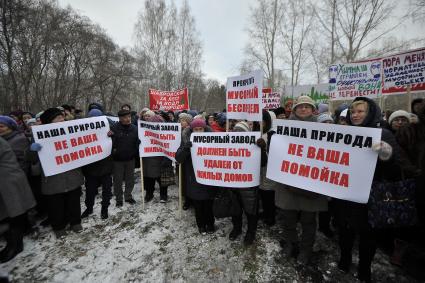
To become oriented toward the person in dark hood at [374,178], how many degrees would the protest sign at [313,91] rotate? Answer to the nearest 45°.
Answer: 0° — it already faces them

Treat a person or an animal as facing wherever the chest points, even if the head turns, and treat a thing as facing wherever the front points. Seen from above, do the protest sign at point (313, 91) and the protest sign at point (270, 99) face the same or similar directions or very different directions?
same or similar directions

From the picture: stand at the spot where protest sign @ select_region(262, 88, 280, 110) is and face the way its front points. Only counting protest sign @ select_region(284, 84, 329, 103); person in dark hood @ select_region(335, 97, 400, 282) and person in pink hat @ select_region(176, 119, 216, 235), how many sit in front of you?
2

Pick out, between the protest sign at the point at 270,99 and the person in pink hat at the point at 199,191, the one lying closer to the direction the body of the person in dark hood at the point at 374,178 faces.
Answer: the person in pink hat

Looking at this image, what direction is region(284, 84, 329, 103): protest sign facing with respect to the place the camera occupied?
facing the viewer

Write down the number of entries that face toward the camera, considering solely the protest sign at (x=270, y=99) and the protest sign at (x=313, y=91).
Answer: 2

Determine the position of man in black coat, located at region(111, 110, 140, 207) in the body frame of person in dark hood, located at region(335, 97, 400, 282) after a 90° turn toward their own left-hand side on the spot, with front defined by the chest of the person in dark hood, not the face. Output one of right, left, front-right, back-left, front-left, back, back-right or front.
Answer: back-right

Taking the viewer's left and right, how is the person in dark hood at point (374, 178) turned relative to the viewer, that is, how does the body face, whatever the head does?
facing the viewer and to the left of the viewer

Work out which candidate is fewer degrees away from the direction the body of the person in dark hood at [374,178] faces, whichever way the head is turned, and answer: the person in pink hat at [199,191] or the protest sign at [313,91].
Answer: the person in pink hat

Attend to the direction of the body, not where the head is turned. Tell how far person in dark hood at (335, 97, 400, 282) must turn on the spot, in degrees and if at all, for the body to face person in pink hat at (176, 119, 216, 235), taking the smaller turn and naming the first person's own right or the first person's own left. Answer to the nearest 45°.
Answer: approximately 45° to the first person's own right

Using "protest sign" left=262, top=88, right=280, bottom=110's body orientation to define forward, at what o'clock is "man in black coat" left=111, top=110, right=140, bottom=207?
The man in black coat is roughly at 1 o'clock from the protest sign.

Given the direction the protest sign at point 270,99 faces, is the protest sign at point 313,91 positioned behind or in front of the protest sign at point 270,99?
behind
